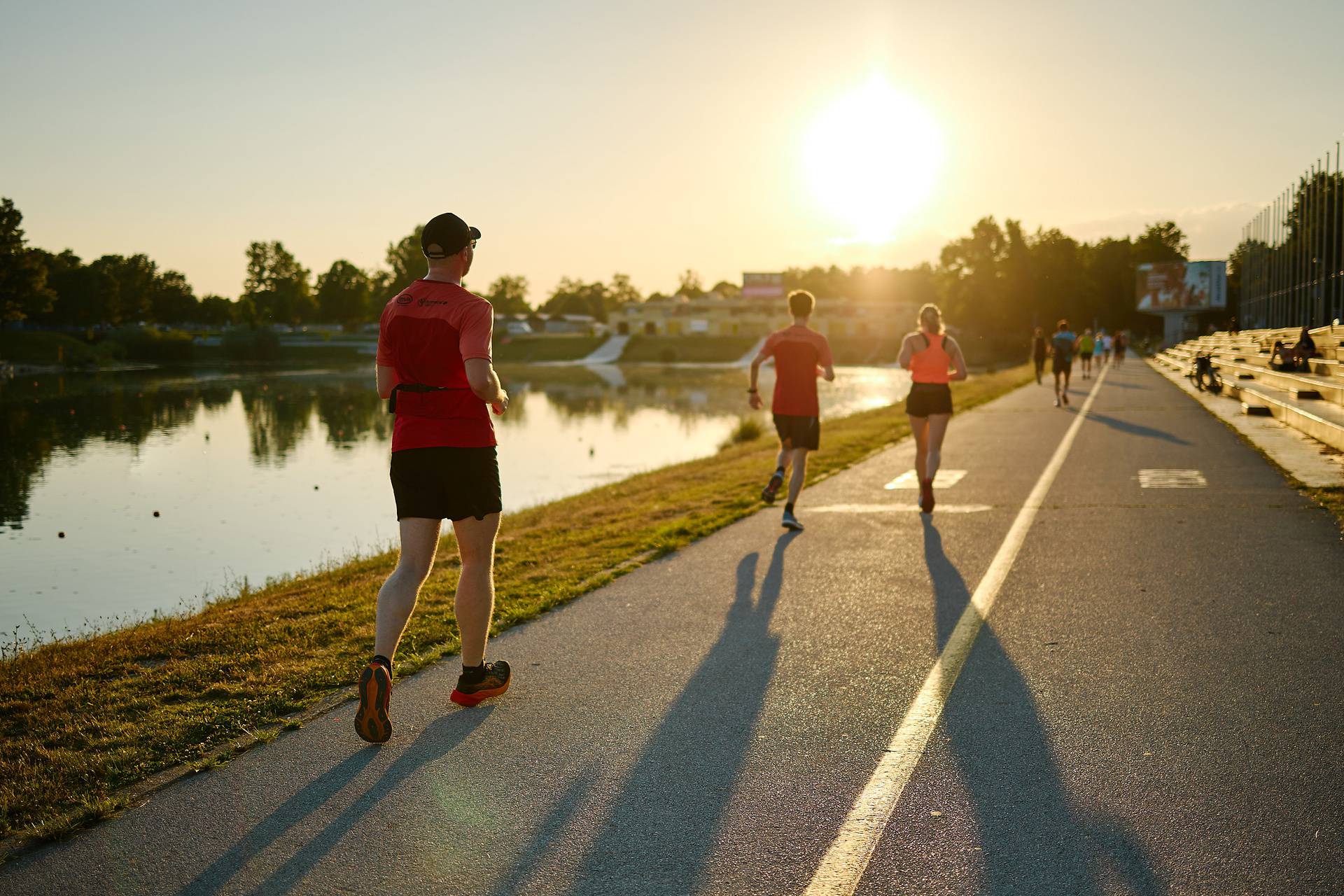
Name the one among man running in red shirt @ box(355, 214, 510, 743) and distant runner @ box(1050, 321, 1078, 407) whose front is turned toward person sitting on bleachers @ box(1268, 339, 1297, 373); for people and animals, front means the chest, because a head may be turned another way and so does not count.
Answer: the man running in red shirt

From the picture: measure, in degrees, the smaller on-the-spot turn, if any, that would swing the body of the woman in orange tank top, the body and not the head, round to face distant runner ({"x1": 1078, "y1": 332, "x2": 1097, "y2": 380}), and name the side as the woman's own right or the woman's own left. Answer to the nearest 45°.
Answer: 0° — they already face them

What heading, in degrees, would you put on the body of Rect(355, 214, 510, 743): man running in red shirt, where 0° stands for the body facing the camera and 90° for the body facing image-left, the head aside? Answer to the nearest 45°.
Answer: approximately 225°

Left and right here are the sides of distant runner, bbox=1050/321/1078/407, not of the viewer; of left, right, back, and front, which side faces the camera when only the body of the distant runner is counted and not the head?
back

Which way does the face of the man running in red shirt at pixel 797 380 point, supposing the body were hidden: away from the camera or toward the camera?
away from the camera

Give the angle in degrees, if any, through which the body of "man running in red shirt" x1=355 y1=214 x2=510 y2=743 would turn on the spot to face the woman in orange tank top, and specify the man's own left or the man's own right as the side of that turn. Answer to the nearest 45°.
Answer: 0° — they already face them

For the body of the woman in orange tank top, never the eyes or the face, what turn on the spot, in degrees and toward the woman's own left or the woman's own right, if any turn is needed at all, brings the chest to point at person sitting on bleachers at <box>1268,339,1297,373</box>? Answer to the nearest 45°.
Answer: approximately 45° to the woman's own right

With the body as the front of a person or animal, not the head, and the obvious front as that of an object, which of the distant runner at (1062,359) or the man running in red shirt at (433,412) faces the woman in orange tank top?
the man running in red shirt

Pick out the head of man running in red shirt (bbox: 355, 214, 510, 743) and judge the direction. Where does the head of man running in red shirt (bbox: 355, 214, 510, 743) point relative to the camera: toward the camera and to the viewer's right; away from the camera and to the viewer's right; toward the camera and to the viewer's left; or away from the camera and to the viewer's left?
away from the camera and to the viewer's right

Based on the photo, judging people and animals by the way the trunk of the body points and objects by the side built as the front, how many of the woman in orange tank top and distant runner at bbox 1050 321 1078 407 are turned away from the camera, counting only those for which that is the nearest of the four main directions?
2

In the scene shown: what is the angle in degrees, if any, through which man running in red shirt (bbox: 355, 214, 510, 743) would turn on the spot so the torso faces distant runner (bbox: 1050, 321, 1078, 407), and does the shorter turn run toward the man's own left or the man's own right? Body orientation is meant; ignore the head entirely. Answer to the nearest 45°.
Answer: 0° — they already face them

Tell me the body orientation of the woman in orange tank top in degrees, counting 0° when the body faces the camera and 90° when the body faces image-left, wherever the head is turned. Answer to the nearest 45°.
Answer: approximately 180°

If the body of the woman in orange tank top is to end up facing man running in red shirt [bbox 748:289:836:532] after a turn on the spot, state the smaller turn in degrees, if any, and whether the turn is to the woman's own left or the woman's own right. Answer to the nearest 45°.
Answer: approximately 135° to the woman's own left
